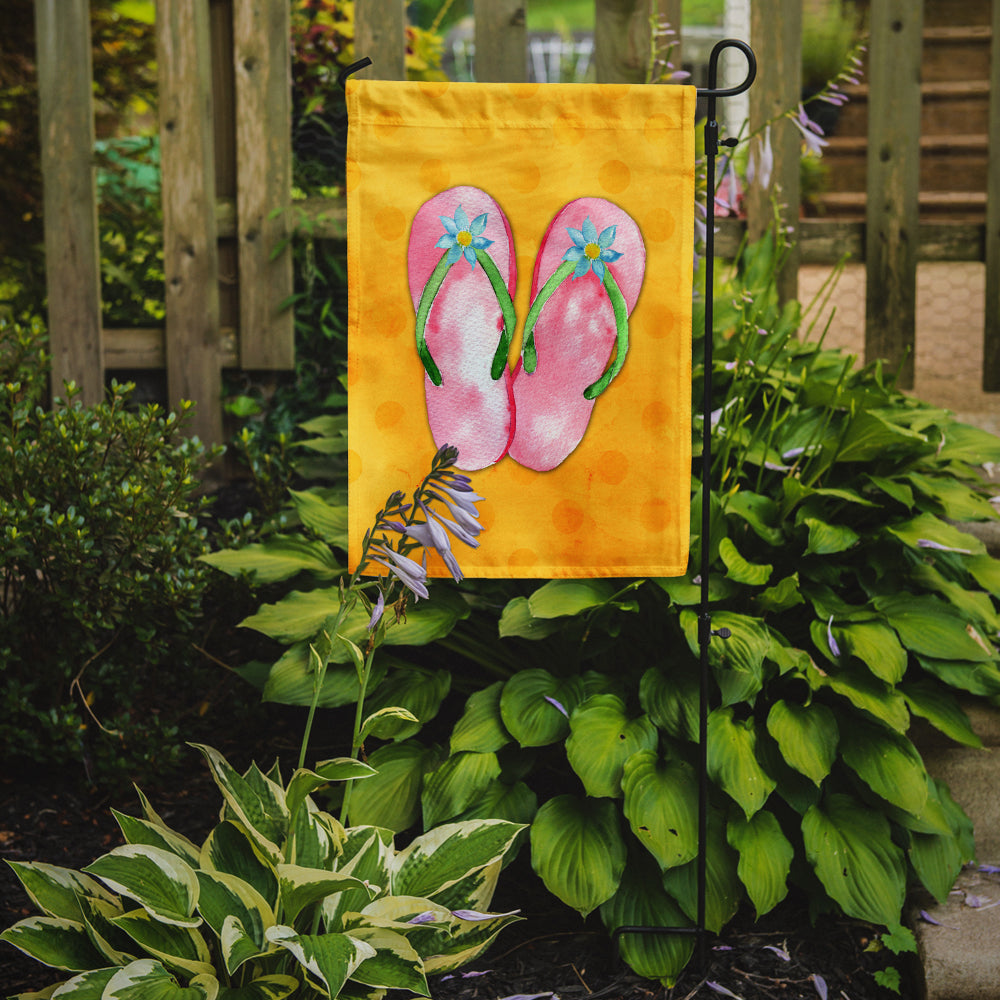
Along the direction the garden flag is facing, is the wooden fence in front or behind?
behind

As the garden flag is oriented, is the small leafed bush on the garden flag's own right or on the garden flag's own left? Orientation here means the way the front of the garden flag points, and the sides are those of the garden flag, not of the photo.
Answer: on the garden flag's own right

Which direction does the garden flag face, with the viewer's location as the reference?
facing the viewer
